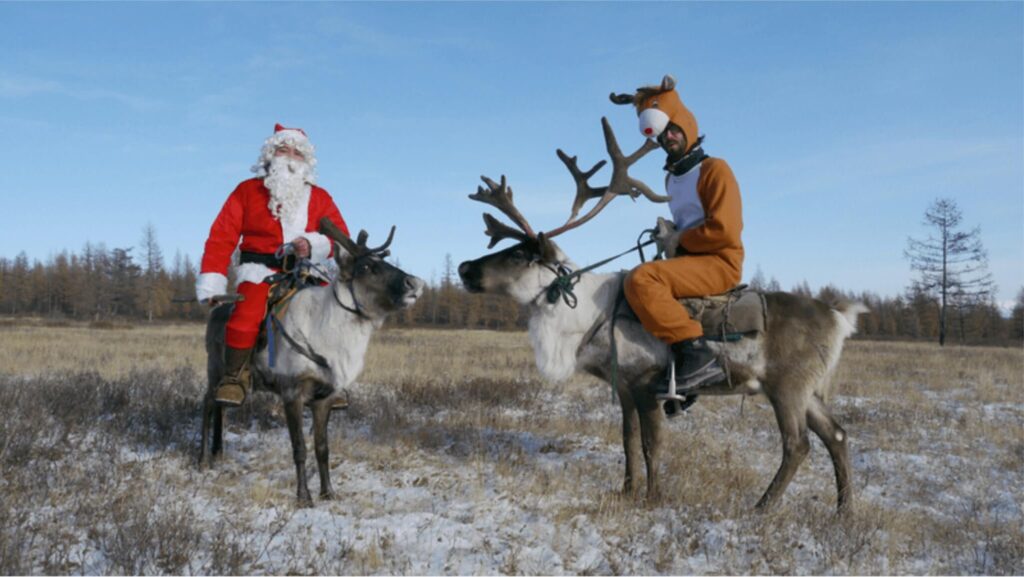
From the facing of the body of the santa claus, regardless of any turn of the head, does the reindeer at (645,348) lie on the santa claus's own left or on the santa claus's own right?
on the santa claus's own left

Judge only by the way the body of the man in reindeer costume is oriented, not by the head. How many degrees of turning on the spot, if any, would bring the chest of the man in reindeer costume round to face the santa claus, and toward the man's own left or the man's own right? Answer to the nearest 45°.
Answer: approximately 45° to the man's own right

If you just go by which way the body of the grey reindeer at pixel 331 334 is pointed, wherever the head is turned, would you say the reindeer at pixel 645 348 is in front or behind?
in front

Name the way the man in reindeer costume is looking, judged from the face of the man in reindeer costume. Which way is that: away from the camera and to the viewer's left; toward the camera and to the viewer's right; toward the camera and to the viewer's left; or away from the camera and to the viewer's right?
toward the camera and to the viewer's left

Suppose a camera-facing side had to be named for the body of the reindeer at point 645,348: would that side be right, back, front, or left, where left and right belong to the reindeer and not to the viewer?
left

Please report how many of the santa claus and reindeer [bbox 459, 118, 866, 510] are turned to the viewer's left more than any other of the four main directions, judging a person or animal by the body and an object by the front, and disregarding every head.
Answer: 1

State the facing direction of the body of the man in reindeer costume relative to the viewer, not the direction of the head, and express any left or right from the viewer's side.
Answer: facing the viewer and to the left of the viewer

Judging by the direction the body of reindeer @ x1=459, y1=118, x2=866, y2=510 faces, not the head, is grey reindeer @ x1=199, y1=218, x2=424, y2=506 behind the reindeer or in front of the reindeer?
in front

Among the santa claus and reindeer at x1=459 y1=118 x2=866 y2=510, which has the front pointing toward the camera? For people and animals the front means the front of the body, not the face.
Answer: the santa claus

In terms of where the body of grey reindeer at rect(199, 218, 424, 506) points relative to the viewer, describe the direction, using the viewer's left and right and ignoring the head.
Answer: facing the viewer and to the right of the viewer

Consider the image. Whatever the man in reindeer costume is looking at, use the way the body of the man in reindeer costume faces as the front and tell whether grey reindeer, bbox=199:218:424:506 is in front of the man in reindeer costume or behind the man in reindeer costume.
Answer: in front

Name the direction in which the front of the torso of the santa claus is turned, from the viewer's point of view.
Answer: toward the camera

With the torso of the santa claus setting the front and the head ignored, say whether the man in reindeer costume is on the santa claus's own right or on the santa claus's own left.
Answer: on the santa claus's own left

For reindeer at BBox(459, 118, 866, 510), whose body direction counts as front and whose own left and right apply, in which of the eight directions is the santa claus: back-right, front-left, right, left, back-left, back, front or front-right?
front
